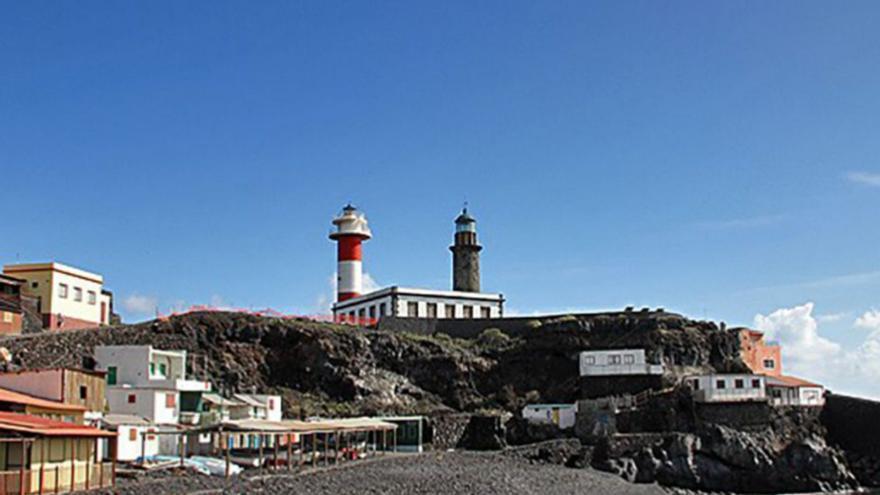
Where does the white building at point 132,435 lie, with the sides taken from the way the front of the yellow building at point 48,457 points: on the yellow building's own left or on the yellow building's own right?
on the yellow building's own left

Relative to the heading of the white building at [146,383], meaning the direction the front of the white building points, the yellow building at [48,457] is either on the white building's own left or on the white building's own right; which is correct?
on the white building's own right

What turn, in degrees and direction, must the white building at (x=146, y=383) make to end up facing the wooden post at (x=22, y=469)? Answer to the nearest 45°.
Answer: approximately 45° to its right

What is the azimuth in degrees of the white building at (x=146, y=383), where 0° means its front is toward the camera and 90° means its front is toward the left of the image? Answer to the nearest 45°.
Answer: approximately 315°

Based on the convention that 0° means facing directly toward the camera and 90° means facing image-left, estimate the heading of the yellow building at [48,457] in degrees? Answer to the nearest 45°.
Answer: approximately 315°

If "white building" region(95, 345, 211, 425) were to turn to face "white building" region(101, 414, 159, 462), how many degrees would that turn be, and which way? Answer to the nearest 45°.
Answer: approximately 45° to its right

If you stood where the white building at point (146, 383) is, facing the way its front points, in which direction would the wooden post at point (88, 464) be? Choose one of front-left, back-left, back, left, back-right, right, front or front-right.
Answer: front-right

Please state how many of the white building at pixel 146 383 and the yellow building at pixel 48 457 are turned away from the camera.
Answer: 0

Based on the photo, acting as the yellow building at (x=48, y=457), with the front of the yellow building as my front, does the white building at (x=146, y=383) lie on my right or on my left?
on my left
